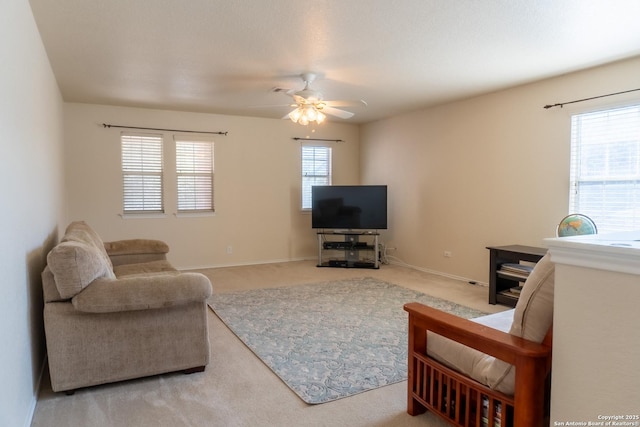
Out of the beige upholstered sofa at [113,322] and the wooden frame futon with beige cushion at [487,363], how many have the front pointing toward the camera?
0

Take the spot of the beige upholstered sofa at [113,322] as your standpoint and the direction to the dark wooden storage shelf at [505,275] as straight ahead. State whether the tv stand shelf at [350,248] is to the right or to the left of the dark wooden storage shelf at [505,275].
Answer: left

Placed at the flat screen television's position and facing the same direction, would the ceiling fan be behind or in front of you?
in front

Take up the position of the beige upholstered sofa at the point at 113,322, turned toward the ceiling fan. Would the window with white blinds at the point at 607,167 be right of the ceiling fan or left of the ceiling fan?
right

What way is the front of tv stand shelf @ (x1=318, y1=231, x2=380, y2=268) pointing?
toward the camera

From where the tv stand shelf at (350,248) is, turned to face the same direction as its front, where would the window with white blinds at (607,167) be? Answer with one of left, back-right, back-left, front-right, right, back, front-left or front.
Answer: front-left

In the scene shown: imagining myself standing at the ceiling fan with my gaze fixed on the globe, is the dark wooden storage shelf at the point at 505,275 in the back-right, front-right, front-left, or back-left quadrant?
front-left

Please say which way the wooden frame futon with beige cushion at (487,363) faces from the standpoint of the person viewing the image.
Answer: facing away from the viewer and to the left of the viewer

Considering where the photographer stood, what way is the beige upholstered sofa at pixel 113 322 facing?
facing to the right of the viewer

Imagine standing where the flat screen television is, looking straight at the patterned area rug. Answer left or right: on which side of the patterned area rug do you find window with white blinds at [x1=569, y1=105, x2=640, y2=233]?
left

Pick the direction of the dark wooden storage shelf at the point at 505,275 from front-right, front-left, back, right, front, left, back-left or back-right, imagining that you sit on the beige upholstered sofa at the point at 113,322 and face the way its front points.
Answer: front

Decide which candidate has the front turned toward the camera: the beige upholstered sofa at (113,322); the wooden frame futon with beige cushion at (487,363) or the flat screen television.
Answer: the flat screen television

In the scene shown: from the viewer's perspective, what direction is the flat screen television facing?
toward the camera

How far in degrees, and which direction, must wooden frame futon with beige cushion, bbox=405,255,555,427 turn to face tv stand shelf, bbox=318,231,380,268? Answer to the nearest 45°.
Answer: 0° — it already faces it

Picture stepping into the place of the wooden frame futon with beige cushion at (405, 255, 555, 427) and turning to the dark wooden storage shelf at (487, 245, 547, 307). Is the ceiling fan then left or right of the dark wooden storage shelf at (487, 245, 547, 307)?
left

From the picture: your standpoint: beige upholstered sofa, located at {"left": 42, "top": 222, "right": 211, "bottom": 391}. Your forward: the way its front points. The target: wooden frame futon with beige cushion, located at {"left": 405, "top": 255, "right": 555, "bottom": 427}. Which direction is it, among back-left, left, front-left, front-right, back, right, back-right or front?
front-right
